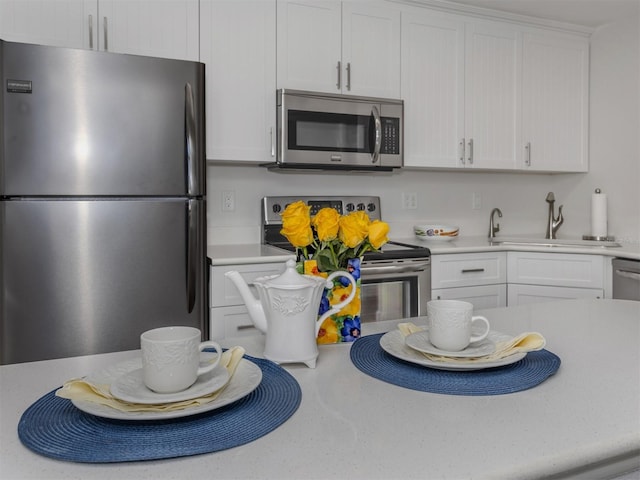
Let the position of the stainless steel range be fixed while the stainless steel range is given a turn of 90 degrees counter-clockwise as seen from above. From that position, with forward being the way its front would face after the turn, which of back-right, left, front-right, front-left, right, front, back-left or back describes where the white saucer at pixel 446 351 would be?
right

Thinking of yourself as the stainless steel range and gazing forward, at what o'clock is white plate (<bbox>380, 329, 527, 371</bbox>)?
The white plate is roughly at 12 o'clock from the stainless steel range.

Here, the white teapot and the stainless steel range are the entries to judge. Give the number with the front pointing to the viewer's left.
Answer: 1

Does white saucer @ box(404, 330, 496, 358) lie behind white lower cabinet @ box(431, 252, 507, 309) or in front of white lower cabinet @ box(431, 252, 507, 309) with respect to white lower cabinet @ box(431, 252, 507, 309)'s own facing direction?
in front

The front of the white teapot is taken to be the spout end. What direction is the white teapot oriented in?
to the viewer's left

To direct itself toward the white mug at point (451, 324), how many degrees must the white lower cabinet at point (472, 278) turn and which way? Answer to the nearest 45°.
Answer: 0° — it already faces it

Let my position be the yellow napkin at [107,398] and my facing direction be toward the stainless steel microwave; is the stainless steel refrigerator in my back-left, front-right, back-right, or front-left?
front-left

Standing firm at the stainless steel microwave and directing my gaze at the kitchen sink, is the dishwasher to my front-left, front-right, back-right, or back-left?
front-right

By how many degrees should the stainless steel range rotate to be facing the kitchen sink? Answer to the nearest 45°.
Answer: approximately 135° to its left

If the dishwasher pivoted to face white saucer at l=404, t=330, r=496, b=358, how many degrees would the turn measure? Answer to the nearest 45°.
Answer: approximately 45° to its left

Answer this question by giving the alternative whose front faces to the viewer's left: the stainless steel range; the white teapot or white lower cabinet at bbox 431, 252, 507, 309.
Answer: the white teapot

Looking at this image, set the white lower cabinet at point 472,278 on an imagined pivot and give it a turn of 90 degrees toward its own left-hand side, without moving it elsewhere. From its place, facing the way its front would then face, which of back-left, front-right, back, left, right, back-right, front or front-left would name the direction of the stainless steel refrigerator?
back-right

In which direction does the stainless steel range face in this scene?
toward the camera

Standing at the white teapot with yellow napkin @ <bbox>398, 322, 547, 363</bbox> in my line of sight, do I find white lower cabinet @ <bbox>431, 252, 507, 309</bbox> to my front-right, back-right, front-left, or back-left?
front-left

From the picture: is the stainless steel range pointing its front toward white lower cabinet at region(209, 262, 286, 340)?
no

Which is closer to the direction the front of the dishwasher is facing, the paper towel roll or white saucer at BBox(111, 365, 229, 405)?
the white saucer

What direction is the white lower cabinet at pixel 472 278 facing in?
toward the camera
